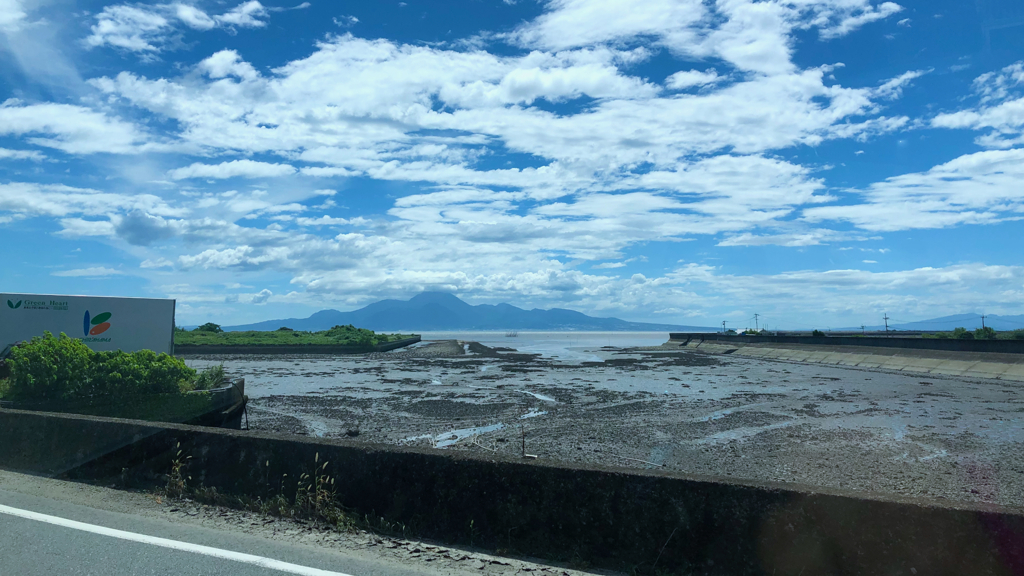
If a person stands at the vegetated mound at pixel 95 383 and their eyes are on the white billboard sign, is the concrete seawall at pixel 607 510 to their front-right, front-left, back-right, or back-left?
back-right

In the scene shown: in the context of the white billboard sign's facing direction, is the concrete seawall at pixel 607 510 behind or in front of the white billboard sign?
in front

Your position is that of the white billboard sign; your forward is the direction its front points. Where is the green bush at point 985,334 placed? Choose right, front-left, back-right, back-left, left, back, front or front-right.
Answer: left

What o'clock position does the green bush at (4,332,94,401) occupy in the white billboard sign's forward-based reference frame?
The green bush is roughly at 12 o'clock from the white billboard sign.

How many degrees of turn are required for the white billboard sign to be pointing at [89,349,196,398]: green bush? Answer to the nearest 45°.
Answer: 0° — it already faces it

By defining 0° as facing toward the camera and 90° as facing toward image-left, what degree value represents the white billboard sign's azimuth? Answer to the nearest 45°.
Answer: approximately 0°
